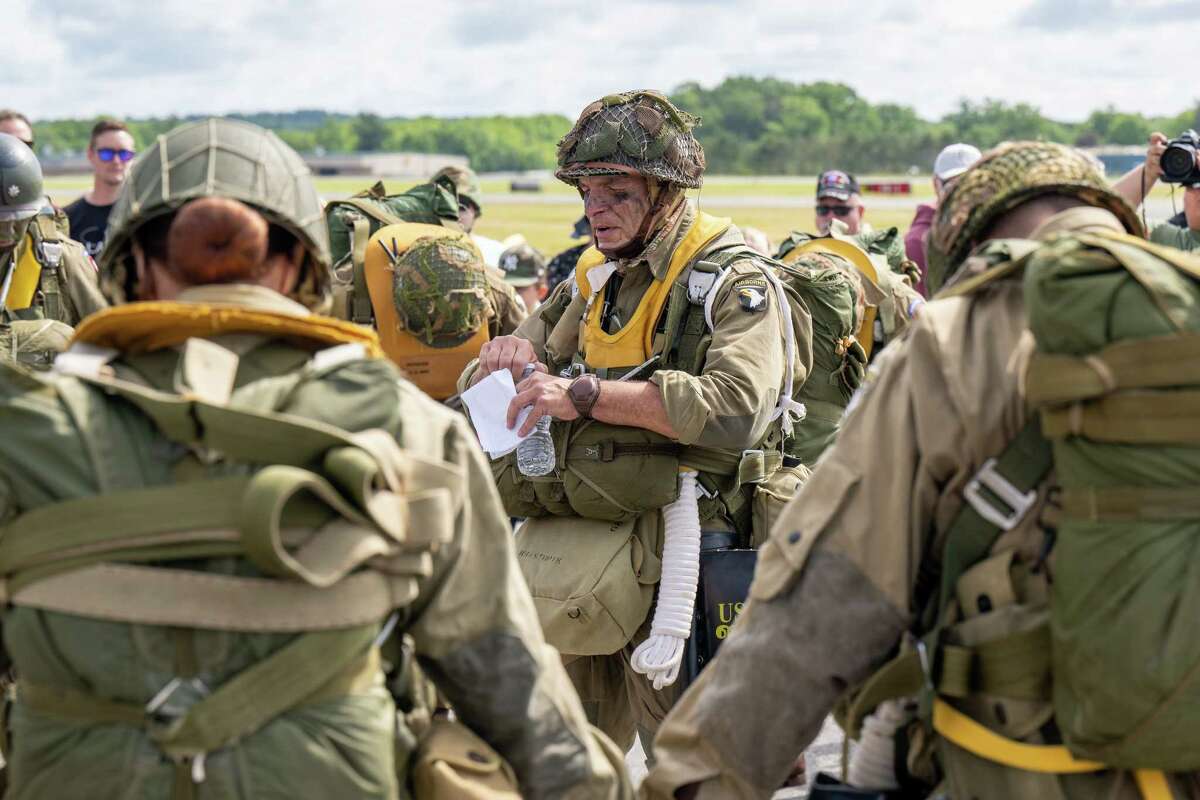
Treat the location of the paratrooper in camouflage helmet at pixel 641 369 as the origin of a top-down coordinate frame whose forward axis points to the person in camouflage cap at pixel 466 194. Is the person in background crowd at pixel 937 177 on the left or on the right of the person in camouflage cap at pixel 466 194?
right

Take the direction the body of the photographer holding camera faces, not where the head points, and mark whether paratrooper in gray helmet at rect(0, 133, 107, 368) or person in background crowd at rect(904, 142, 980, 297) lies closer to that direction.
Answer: the paratrooper in gray helmet

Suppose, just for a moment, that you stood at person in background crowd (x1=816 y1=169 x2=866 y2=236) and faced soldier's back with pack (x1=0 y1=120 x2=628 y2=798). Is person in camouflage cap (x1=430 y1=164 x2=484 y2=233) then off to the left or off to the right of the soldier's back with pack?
right

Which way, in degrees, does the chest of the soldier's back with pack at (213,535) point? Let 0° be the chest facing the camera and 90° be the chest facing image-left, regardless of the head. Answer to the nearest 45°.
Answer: approximately 180°

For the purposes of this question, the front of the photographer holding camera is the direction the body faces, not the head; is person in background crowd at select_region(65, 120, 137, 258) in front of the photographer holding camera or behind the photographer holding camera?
in front

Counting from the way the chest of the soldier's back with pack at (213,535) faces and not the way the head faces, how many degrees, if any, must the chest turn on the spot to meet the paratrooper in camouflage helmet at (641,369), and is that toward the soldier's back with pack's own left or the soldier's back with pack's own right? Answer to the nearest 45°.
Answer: approximately 45° to the soldier's back with pack's own right

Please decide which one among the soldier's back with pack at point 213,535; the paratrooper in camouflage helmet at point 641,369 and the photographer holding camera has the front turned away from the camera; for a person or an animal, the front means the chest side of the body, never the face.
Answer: the soldier's back with pack

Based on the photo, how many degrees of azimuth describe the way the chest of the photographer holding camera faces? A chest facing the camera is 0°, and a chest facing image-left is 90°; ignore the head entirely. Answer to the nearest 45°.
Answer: approximately 45°

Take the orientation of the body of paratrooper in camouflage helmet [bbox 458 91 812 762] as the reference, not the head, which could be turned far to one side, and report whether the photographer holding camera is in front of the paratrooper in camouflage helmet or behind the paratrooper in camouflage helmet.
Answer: behind

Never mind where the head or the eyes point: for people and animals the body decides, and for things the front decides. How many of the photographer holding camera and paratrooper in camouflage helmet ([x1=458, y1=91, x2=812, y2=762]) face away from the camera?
0

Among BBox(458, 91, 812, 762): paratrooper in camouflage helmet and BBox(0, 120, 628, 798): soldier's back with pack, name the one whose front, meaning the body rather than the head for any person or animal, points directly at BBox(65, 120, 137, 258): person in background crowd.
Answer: the soldier's back with pack

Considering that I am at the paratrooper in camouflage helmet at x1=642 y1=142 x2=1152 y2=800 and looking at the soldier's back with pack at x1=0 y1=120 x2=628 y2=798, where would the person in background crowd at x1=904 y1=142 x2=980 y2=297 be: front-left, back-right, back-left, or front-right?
back-right

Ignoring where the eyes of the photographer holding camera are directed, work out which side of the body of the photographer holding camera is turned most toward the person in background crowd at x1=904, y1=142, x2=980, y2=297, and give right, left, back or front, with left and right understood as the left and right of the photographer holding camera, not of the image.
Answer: right

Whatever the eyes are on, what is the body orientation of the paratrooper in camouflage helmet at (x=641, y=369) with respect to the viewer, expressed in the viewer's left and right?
facing the viewer and to the left of the viewer
